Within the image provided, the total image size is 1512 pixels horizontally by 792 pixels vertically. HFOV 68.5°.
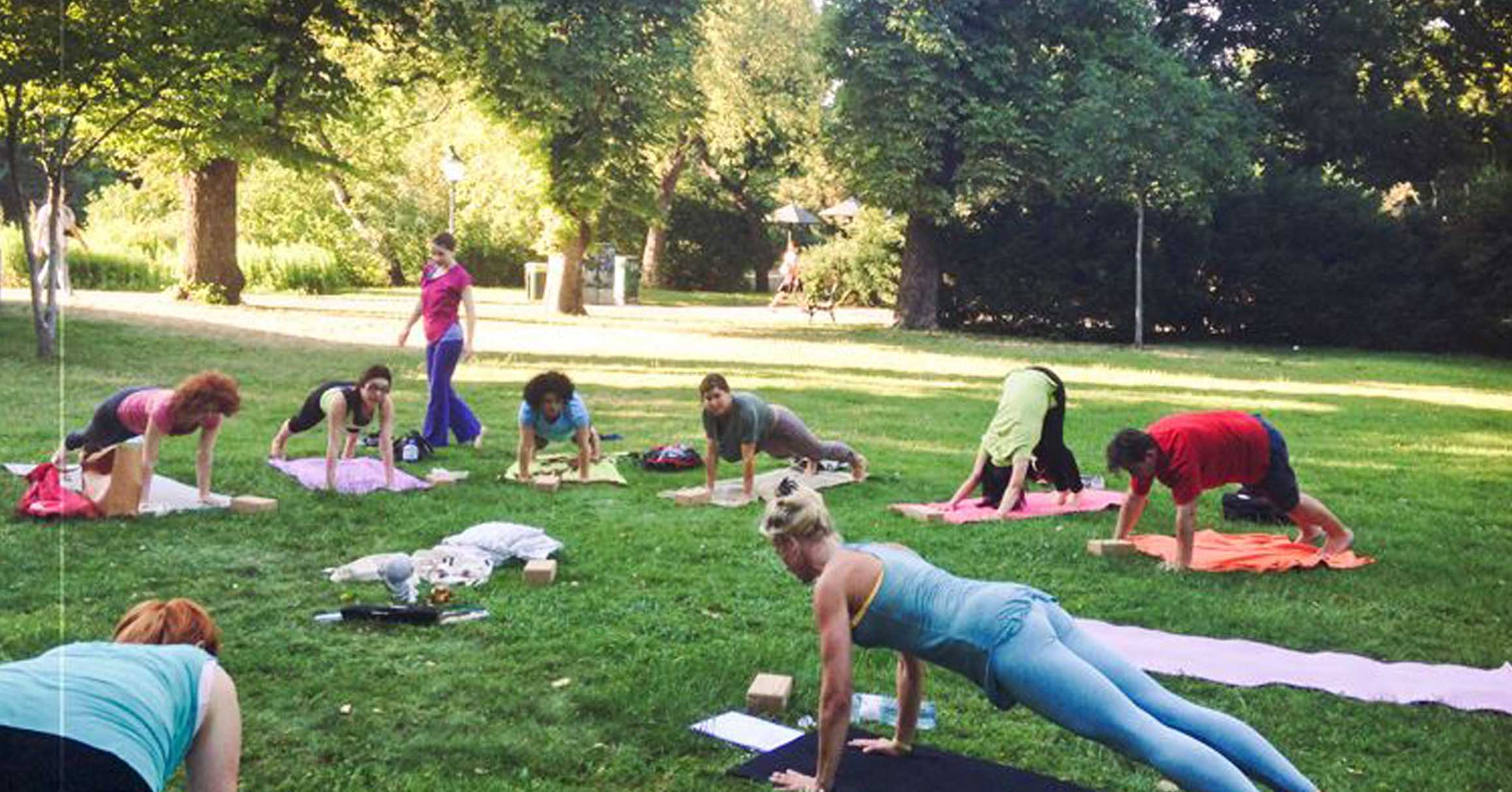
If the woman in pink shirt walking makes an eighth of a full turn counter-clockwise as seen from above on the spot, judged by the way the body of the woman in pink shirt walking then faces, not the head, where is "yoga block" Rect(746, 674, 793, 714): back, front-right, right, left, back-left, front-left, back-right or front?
front

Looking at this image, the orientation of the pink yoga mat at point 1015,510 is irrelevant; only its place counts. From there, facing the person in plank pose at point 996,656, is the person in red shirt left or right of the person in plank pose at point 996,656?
left

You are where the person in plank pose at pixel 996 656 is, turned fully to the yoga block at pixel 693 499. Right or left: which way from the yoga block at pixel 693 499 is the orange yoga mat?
right

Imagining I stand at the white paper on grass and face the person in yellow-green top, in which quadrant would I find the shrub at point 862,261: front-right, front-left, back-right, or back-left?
front-left

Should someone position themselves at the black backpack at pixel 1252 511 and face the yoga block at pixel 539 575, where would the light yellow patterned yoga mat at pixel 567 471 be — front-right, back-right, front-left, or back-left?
front-right

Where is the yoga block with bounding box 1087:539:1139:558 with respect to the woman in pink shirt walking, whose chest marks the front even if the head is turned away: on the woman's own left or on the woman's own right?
on the woman's own left

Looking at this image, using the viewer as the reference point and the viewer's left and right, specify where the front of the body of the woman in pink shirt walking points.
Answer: facing the viewer and to the left of the viewer

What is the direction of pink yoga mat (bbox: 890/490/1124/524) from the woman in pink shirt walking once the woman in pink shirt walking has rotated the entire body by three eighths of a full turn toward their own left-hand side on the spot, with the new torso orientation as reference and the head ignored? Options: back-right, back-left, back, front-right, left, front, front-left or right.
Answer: front-right

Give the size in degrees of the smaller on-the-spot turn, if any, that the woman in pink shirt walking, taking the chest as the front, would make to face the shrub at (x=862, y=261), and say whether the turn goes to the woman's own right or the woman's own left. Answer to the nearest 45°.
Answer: approximately 180°

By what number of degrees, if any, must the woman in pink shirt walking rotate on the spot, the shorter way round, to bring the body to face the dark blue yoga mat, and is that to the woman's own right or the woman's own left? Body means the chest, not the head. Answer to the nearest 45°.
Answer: approximately 45° to the woman's own left

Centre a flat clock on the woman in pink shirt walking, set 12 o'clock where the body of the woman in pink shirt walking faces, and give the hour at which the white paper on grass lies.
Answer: The white paper on grass is roughly at 10 o'clock from the woman in pink shirt walking.

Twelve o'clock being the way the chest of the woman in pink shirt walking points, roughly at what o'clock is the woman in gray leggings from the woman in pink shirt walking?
The woman in gray leggings is roughly at 9 o'clock from the woman in pink shirt walking.

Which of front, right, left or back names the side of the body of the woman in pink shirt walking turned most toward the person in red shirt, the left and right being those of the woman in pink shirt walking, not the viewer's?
left

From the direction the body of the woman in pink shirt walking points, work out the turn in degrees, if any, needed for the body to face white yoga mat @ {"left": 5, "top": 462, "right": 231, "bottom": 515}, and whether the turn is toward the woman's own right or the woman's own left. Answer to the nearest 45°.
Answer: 0° — they already face it

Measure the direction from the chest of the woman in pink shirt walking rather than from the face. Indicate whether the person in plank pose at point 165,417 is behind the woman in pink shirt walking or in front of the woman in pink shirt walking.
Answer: in front

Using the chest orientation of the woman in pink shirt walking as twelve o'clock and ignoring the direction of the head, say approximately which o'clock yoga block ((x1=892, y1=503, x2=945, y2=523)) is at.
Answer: The yoga block is roughly at 9 o'clock from the woman in pink shirt walking.

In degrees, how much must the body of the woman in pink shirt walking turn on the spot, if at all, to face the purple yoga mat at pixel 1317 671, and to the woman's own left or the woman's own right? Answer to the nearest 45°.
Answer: approximately 90° to the woman's own left
